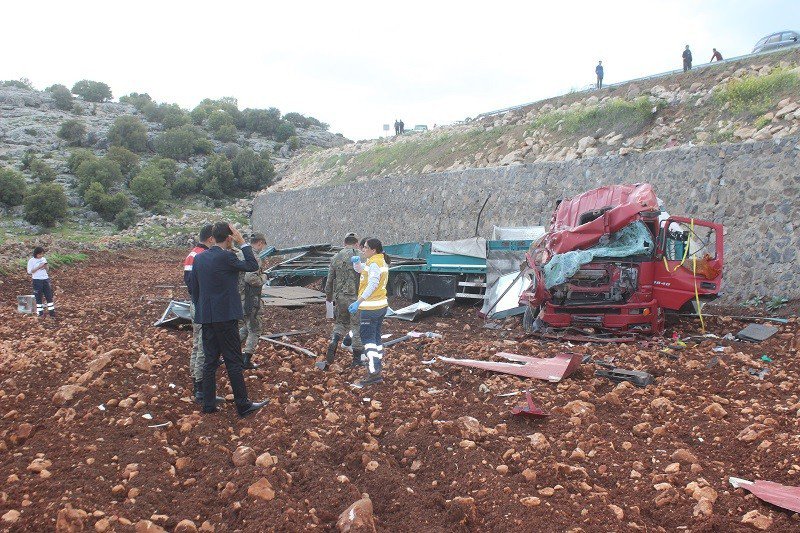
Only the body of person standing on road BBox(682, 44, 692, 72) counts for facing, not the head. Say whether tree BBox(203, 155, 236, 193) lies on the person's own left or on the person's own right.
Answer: on the person's own right

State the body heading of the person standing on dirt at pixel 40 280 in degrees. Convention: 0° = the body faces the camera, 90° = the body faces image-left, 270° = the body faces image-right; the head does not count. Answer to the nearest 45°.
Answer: approximately 315°

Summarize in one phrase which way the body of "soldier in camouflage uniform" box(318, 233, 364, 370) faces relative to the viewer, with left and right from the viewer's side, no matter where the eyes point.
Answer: facing away from the viewer and to the right of the viewer

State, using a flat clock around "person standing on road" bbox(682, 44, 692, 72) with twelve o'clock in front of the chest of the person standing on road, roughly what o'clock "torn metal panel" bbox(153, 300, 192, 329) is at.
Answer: The torn metal panel is roughly at 1 o'clock from the person standing on road.

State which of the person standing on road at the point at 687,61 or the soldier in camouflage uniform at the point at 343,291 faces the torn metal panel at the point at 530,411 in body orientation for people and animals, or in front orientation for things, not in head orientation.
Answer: the person standing on road

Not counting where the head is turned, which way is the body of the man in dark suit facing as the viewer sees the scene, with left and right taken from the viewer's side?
facing away from the viewer and to the right of the viewer

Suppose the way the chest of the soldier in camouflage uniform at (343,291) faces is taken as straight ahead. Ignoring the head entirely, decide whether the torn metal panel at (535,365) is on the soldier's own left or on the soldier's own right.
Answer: on the soldier's own right

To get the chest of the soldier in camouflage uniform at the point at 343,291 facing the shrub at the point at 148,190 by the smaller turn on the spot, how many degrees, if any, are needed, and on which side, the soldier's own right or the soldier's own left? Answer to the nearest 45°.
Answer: approximately 45° to the soldier's own left

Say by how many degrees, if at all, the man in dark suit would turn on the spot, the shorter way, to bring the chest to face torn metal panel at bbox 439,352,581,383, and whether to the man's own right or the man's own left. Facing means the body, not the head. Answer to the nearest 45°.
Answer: approximately 45° to the man's own right

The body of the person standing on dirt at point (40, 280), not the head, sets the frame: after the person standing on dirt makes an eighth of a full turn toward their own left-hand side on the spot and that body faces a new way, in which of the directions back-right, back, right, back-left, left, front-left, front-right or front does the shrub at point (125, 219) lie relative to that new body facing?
left

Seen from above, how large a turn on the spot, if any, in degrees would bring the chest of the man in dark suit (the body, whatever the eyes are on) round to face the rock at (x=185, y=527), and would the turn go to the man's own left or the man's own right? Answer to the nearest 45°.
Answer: approximately 135° to the man's own right
